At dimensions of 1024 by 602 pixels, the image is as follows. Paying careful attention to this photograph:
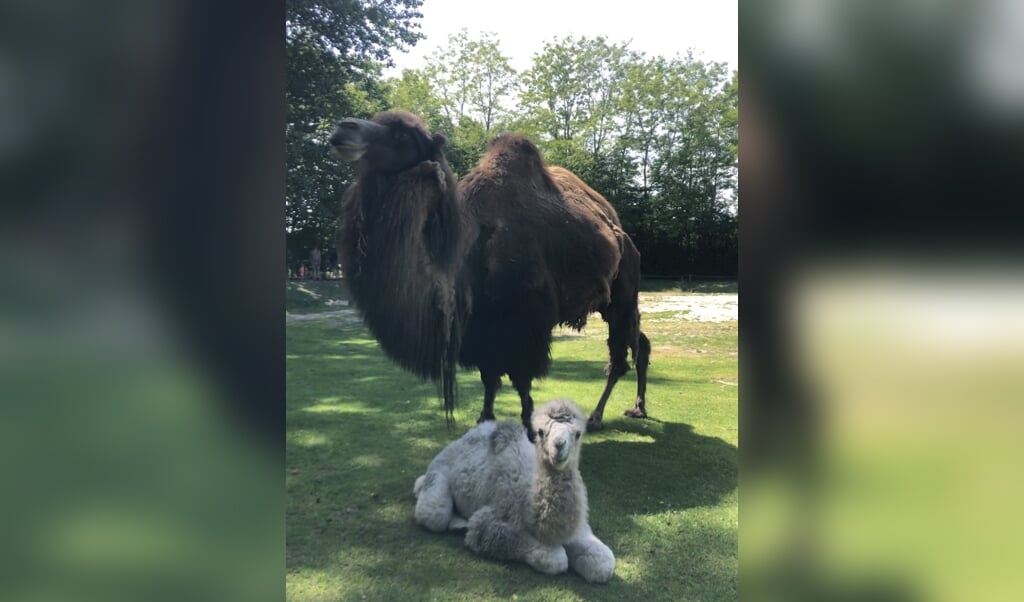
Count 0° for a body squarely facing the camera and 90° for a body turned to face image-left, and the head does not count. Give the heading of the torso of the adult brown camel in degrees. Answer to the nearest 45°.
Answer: approximately 45°

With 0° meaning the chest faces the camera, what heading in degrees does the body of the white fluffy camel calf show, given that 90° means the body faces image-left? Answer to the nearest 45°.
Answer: approximately 315°

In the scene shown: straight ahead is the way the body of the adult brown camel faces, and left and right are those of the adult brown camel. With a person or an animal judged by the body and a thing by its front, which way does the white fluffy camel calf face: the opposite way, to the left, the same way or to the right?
to the left
